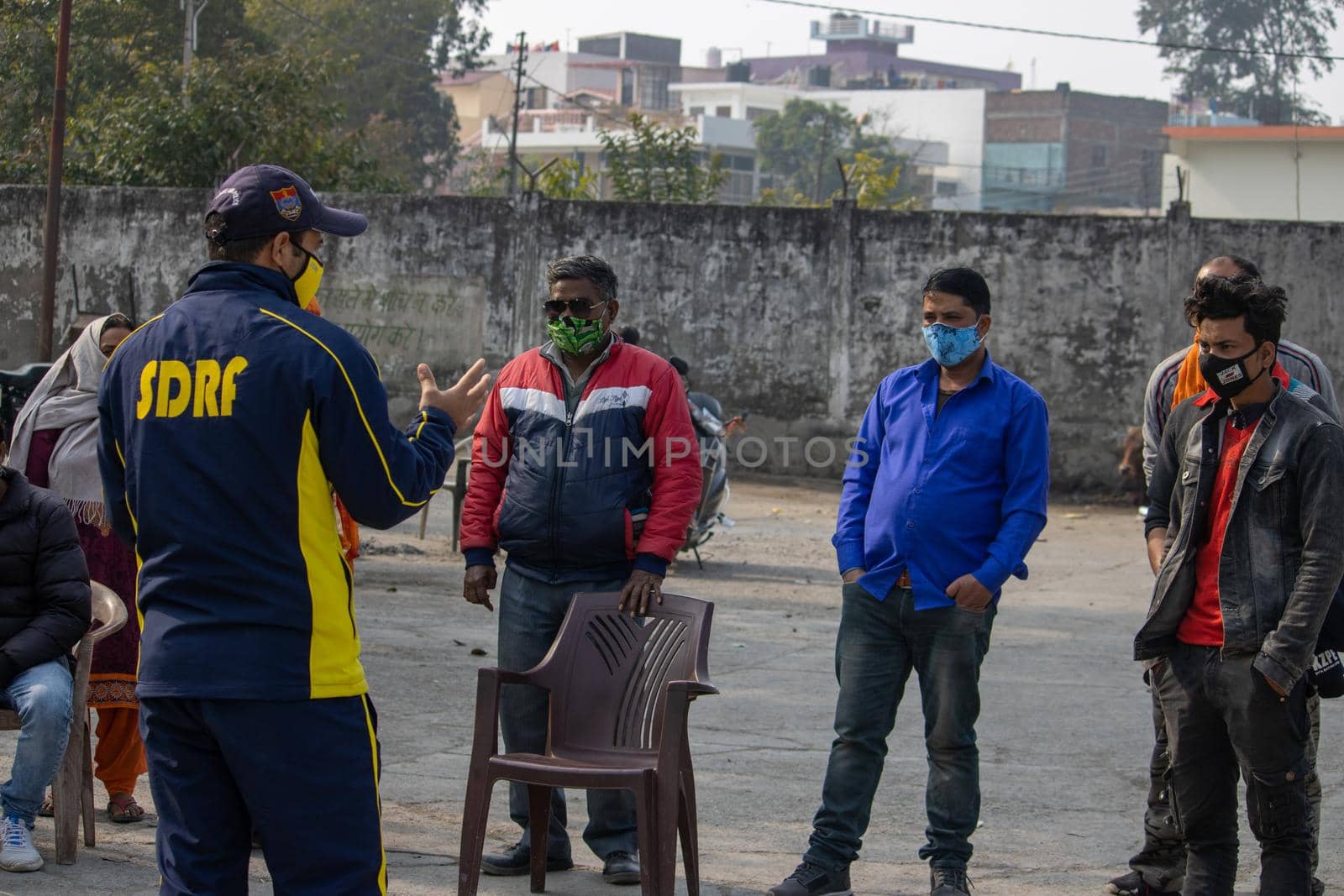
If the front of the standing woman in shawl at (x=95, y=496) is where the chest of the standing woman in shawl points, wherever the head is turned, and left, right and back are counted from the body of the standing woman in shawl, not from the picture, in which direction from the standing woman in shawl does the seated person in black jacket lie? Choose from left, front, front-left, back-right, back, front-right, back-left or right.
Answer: front-right

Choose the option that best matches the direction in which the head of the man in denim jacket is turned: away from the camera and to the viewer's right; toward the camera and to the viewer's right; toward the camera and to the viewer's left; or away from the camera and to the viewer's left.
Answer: toward the camera and to the viewer's left

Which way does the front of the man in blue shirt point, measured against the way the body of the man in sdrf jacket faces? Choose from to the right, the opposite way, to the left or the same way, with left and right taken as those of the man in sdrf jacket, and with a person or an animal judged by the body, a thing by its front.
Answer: the opposite way

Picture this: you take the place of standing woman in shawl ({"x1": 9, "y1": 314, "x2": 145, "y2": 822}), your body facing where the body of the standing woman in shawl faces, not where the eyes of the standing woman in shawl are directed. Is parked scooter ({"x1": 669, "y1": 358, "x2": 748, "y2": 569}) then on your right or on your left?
on your left

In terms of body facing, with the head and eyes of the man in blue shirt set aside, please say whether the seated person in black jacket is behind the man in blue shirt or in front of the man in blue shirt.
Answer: in front

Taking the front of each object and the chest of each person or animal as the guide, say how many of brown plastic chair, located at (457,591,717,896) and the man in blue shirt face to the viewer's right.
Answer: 0

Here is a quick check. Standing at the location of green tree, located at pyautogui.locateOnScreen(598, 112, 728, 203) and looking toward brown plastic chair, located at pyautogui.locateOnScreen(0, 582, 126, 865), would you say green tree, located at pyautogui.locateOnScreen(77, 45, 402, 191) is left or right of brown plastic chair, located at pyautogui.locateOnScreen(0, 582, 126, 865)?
right

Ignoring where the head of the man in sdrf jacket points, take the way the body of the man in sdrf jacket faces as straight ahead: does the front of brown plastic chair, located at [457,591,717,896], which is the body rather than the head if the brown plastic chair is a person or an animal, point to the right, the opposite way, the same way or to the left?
the opposite way

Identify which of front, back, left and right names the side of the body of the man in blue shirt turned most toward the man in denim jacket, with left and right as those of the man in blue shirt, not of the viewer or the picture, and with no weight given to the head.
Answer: left
